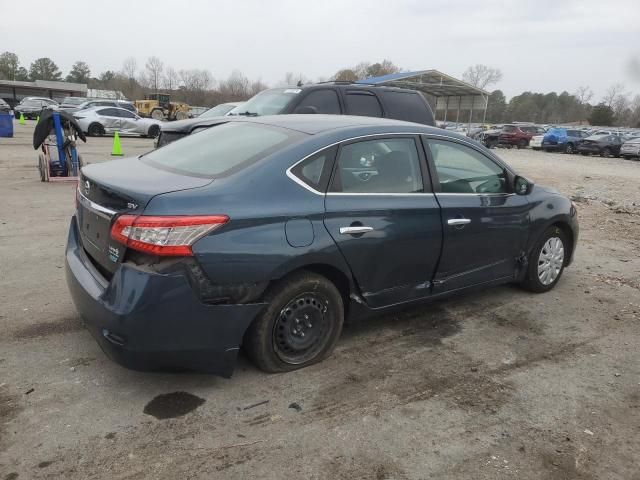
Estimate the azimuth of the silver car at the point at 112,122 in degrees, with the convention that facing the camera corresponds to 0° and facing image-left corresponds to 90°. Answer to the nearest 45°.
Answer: approximately 270°

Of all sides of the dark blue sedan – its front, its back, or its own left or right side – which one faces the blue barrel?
left

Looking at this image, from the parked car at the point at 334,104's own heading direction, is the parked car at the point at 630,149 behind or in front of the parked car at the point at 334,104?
behind

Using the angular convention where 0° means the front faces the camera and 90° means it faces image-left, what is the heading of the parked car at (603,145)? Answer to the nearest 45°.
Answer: approximately 45°

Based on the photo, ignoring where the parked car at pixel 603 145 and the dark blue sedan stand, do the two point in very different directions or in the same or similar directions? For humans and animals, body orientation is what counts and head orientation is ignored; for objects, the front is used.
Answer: very different directions

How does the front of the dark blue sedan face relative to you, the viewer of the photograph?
facing away from the viewer and to the right of the viewer

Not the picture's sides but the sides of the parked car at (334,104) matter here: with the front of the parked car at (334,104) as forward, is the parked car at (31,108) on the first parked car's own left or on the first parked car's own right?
on the first parked car's own right

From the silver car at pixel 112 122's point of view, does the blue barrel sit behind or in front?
behind
